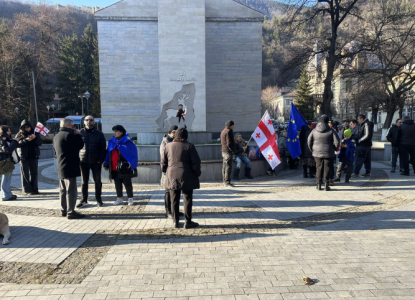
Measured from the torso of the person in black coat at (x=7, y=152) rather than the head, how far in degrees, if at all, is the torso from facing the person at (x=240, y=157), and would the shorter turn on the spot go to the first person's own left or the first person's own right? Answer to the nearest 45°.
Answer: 0° — they already face them

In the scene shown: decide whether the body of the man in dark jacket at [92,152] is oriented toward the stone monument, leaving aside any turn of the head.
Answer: no

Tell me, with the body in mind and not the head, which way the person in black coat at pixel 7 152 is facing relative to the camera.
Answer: to the viewer's right

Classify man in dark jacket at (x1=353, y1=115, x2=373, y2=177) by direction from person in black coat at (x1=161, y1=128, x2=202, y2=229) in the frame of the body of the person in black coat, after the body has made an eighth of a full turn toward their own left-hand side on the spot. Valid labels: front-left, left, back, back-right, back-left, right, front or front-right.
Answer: right

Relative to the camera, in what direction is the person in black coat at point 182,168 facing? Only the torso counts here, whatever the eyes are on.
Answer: away from the camera

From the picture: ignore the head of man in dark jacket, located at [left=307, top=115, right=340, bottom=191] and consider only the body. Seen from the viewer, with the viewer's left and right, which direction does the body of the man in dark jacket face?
facing away from the viewer

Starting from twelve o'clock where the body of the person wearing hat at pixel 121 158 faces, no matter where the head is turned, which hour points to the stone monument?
The stone monument is roughly at 5 o'clock from the person wearing hat.

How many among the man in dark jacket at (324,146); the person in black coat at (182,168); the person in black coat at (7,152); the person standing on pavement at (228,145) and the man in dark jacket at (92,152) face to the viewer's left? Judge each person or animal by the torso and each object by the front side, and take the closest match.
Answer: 0

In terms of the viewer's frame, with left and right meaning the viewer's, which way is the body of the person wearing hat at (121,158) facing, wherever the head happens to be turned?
facing the viewer and to the left of the viewer

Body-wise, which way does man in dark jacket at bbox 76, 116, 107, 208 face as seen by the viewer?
toward the camera
